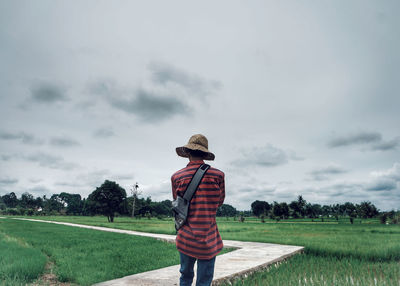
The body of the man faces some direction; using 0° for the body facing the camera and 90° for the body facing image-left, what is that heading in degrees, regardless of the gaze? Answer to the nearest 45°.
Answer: approximately 180°

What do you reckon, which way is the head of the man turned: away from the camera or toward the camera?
away from the camera

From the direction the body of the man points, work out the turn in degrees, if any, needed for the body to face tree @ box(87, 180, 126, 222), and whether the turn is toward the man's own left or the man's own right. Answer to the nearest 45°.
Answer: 0° — they already face it
